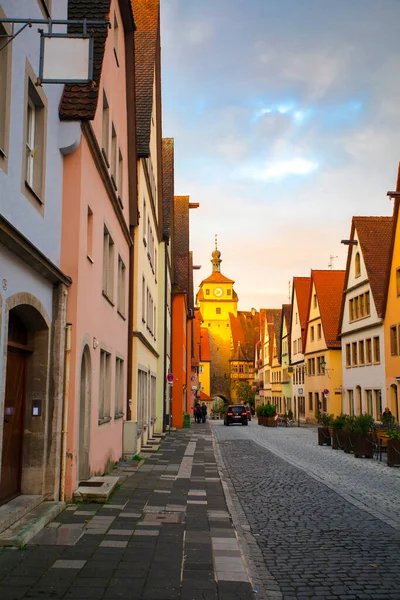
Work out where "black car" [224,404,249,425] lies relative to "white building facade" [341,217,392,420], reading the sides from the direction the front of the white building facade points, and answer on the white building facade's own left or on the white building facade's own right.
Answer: on the white building facade's own right

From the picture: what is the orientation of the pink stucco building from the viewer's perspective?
to the viewer's right

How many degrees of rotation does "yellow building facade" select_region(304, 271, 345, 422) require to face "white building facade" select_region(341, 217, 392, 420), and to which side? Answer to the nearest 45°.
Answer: approximately 45° to its left

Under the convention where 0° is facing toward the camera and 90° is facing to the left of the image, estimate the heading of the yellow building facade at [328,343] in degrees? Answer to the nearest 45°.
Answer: approximately 45°

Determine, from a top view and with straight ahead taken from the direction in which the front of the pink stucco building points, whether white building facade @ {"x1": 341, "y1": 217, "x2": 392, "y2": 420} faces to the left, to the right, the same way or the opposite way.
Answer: the opposite way

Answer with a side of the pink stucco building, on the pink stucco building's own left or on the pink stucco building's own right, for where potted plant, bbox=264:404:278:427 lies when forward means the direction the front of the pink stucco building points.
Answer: on the pink stucco building's own left

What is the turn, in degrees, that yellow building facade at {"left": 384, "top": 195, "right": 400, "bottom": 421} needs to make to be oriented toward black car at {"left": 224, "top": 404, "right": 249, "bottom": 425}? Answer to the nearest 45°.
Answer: approximately 45° to its right

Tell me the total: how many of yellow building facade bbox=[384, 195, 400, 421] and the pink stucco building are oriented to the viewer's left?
1

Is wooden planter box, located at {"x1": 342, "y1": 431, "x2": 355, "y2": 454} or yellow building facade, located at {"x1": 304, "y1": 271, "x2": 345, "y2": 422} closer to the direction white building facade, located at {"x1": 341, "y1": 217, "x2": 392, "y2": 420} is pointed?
the wooden planter box

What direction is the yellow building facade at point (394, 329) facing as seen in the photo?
to the viewer's left
